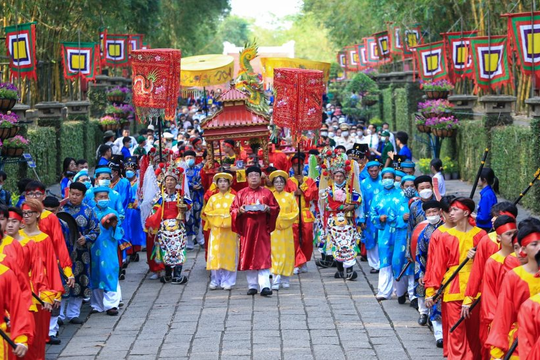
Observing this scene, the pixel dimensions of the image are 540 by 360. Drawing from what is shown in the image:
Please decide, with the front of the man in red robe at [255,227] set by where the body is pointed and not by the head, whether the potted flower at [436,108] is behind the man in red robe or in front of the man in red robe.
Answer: behind

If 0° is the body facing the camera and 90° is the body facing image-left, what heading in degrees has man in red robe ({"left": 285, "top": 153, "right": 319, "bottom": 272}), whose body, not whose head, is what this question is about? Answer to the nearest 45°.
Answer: approximately 0°

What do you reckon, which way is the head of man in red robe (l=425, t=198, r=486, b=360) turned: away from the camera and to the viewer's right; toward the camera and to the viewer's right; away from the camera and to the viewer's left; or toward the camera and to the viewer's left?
toward the camera and to the viewer's left

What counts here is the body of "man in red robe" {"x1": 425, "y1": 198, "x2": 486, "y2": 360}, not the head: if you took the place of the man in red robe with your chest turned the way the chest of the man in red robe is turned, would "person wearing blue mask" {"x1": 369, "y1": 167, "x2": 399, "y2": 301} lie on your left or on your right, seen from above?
on your right

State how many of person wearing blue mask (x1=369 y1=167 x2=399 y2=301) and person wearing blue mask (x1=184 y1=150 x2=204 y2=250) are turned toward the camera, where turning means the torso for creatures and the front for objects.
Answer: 2

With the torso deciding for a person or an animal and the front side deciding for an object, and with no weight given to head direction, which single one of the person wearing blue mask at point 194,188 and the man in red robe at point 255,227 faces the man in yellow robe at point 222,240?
the person wearing blue mask

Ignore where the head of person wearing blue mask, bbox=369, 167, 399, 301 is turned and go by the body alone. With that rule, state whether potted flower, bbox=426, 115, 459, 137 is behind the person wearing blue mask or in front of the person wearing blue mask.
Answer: behind

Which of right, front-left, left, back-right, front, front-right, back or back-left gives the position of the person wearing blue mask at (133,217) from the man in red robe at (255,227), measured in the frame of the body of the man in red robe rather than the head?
back-right

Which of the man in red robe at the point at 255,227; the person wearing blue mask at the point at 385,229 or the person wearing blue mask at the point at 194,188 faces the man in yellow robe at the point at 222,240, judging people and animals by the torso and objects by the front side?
the person wearing blue mask at the point at 194,188
